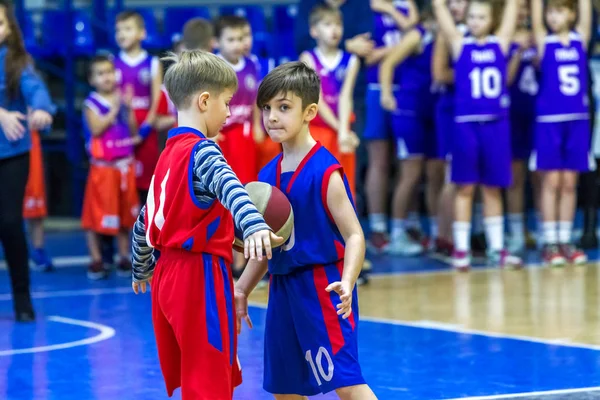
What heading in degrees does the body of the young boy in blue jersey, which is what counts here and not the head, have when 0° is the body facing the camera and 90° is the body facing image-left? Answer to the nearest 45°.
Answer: approximately 45°

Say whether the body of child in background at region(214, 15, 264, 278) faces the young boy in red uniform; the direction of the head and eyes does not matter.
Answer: yes

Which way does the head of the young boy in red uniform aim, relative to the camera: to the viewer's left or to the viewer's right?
to the viewer's right
